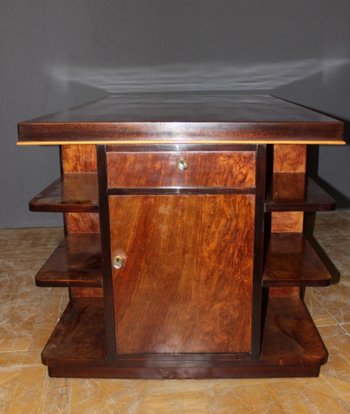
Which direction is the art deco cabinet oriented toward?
toward the camera
